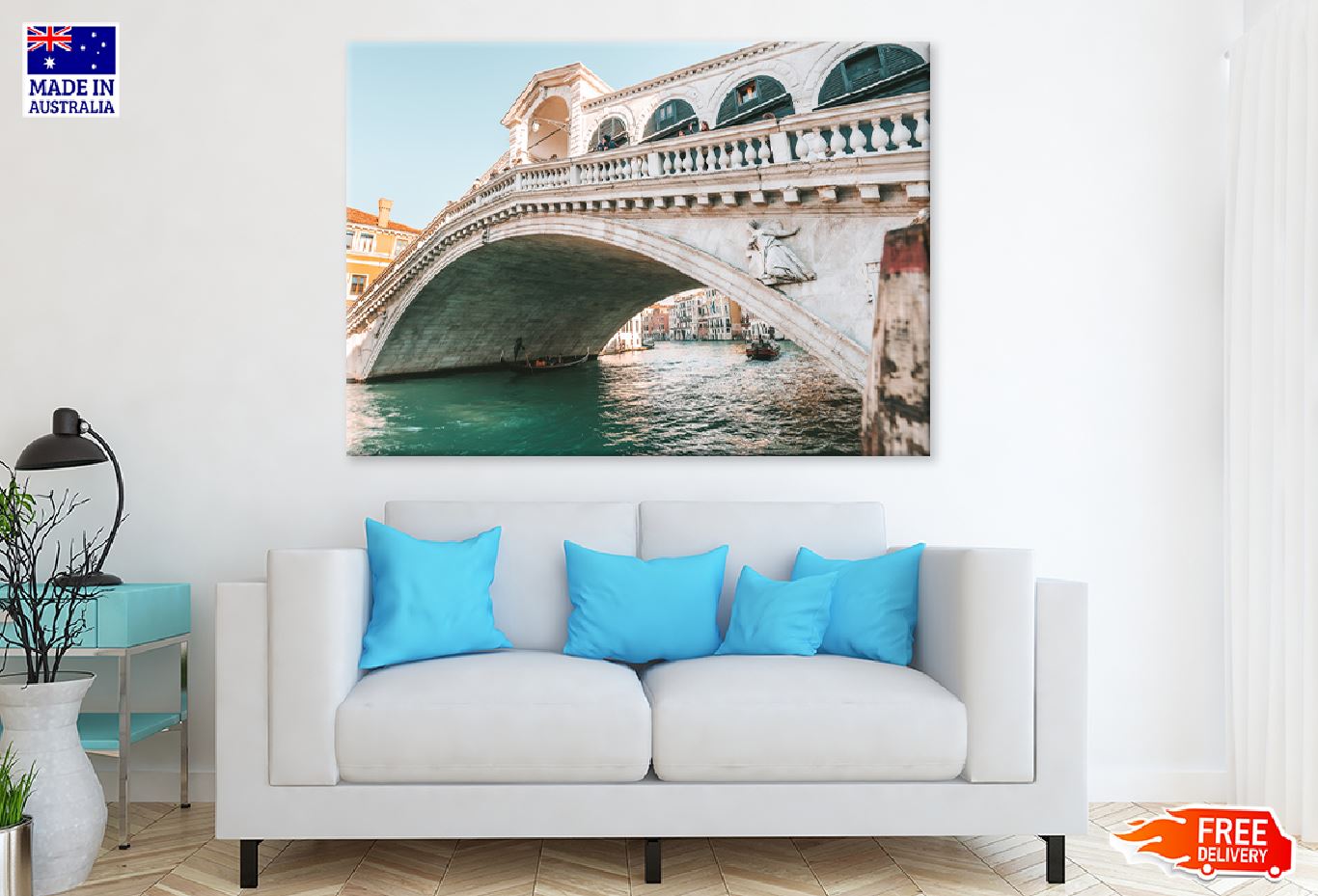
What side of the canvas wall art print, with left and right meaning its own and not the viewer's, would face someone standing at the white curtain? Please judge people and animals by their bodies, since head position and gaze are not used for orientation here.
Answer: left

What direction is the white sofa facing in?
toward the camera

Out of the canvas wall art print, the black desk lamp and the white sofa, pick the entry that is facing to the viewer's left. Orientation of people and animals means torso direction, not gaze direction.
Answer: the black desk lamp

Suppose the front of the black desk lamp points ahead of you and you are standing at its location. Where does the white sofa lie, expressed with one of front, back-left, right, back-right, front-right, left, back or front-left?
back-left

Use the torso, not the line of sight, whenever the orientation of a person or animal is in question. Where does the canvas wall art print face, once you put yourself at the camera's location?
facing the viewer

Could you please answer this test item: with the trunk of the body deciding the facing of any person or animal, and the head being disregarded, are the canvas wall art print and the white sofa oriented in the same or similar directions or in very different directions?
same or similar directions

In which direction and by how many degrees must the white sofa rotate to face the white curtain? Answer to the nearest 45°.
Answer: approximately 90° to its left

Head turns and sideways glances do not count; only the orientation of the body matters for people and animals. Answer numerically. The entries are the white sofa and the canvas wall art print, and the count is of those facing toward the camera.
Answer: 2

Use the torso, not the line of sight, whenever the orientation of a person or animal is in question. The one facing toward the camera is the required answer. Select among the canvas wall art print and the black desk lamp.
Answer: the canvas wall art print

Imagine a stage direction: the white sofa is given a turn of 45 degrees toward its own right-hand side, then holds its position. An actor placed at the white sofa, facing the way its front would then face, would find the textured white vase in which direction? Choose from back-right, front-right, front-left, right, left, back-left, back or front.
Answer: front-right

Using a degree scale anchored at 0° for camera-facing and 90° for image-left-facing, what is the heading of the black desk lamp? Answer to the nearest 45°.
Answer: approximately 90°

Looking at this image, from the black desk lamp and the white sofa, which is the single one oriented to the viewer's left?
the black desk lamp
